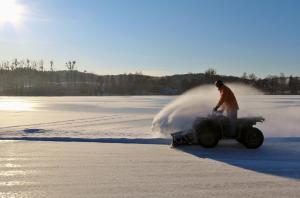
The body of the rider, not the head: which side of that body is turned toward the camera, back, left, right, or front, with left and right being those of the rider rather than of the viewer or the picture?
left

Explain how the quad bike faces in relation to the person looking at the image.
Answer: facing to the left of the viewer
